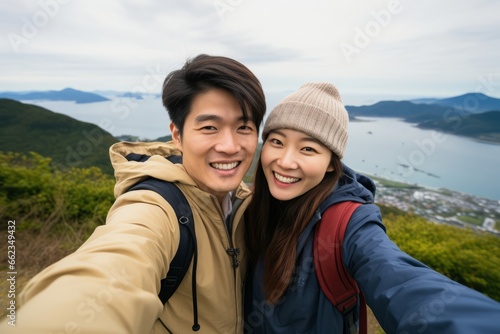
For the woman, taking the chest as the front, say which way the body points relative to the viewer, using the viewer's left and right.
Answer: facing the viewer and to the left of the viewer

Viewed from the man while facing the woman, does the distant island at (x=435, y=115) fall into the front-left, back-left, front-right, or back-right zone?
front-left

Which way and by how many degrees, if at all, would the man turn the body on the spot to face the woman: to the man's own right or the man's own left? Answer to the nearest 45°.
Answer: approximately 45° to the man's own left

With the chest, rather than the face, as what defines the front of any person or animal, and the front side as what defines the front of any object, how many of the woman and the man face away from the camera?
0

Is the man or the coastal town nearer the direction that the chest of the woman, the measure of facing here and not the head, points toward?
the man

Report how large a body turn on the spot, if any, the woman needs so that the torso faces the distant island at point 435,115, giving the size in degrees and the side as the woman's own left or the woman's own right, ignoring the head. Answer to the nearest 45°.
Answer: approximately 135° to the woman's own right

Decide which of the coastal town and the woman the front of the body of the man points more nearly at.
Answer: the woman
